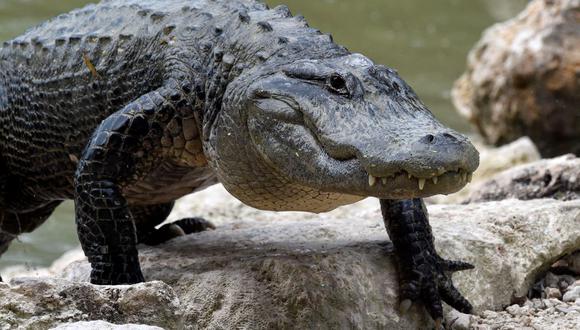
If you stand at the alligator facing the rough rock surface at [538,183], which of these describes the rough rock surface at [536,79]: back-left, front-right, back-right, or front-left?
front-left

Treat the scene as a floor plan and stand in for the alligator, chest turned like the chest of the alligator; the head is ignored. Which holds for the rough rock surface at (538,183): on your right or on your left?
on your left

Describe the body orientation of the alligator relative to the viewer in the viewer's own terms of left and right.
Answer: facing the viewer and to the right of the viewer

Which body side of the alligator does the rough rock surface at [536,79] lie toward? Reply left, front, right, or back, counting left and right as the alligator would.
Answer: left
